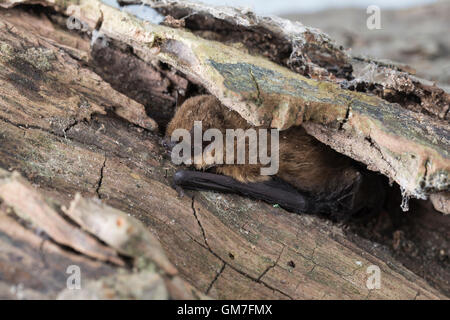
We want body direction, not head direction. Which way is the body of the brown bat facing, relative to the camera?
to the viewer's left
